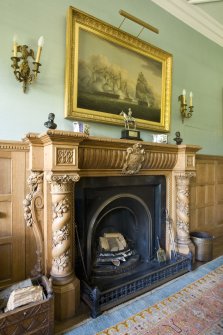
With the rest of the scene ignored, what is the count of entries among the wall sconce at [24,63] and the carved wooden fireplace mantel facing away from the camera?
0

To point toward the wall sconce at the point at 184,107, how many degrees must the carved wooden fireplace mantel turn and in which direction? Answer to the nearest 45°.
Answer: approximately 90° to its left

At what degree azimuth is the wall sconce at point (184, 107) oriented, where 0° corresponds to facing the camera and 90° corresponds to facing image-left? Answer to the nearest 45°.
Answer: approximately 315°

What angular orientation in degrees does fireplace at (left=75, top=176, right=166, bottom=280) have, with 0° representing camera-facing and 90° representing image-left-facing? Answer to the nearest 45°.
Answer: approximately 315°

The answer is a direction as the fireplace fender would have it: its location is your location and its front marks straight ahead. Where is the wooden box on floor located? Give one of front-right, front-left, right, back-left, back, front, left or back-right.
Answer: right

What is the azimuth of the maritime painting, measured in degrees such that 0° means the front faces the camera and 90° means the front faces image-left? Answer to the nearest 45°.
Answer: approximately 315°

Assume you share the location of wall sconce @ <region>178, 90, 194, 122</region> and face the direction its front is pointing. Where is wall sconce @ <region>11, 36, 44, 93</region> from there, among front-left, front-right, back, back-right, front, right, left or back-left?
right
